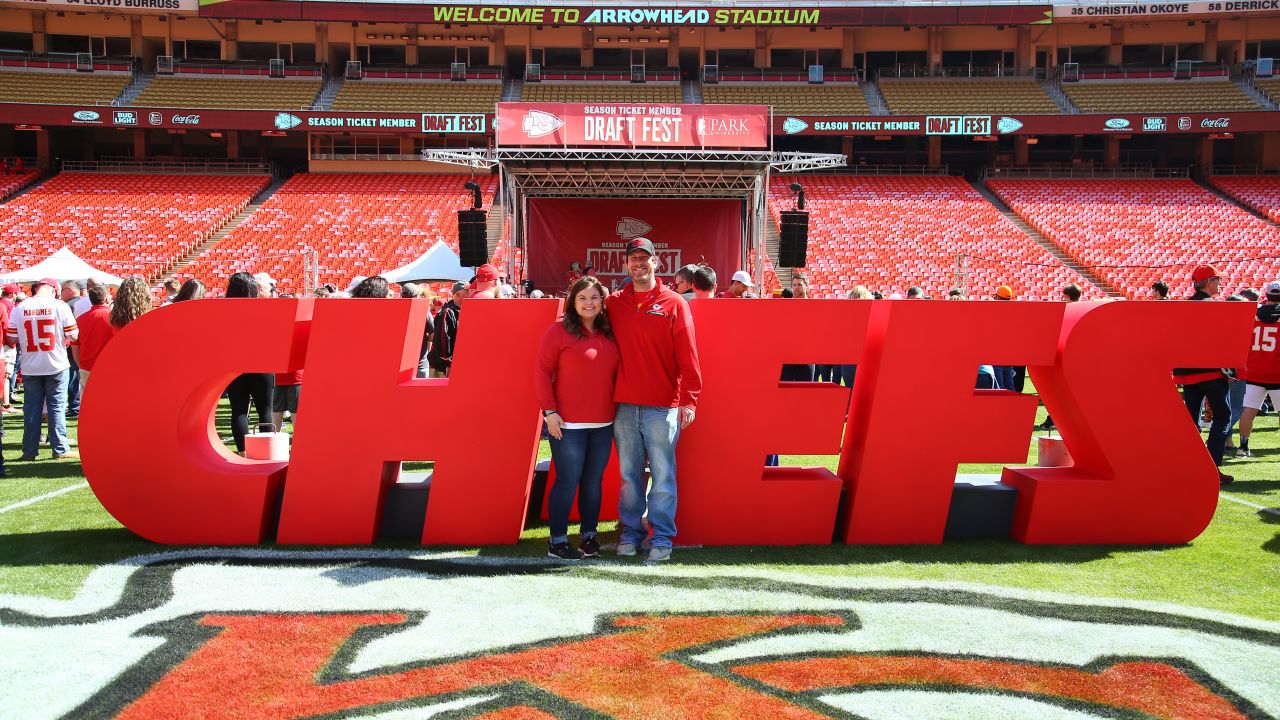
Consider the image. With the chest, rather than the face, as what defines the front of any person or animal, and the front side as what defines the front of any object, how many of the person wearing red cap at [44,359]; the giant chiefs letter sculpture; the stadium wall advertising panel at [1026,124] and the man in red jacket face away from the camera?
1

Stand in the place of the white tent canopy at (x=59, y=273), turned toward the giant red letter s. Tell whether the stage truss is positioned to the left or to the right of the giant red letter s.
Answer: left

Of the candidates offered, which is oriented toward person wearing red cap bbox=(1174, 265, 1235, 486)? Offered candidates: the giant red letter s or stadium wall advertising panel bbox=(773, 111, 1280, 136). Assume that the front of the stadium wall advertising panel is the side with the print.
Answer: the stadium wall advertising panel

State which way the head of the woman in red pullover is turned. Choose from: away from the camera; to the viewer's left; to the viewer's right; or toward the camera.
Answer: toward the camera

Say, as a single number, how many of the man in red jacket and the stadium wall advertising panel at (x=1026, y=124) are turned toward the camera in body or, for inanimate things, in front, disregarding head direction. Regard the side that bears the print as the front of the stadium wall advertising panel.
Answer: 2

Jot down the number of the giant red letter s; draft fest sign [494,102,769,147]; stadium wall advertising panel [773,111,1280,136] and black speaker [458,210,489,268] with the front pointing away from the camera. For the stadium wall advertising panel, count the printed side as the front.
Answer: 0

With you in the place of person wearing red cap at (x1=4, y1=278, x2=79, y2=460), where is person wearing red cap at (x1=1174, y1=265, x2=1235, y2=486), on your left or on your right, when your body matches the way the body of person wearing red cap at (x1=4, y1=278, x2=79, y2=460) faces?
on your right

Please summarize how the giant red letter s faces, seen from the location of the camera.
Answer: facing the viewer

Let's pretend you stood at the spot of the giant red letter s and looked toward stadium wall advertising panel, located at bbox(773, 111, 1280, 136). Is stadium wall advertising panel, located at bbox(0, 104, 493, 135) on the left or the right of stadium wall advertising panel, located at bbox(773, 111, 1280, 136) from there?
left

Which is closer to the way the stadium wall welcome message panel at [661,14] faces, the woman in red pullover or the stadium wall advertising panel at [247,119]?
the woman in red pullover

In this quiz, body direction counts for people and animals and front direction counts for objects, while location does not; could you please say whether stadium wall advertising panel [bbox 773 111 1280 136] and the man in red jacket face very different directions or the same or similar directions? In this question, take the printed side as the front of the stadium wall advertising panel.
same or similar directions

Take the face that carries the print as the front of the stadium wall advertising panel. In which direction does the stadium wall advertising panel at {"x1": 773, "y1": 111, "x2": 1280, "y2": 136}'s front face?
toward the camera

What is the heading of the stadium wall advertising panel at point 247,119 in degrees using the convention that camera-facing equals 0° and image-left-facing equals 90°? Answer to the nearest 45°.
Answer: approximately 0°

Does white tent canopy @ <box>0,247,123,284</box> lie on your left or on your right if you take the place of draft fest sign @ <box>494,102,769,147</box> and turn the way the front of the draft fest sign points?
on your right

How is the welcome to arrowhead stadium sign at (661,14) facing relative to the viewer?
toward the camera

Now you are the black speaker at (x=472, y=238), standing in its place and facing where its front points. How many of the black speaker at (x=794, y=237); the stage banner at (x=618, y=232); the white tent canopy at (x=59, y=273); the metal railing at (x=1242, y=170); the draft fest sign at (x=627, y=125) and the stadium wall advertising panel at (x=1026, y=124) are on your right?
1

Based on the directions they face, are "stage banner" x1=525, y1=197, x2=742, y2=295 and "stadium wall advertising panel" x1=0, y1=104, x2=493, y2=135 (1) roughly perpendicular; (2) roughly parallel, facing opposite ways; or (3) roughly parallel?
roughly parallel

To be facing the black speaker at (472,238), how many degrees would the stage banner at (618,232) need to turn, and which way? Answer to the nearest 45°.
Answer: approximately 45° to its right

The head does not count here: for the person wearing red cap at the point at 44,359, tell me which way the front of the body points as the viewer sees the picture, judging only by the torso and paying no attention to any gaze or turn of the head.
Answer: away from the camera

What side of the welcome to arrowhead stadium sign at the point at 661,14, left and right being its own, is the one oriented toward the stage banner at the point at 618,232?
front

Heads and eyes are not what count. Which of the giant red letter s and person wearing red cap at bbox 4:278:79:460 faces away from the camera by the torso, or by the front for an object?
the person wearing red cap

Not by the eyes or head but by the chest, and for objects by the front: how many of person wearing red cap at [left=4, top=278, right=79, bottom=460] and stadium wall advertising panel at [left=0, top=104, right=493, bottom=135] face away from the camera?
1
